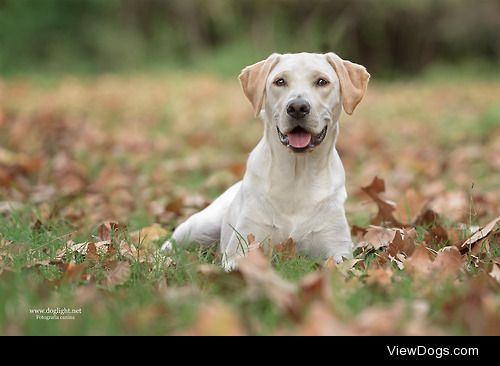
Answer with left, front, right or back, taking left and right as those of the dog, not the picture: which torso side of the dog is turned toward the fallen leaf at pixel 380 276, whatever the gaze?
front

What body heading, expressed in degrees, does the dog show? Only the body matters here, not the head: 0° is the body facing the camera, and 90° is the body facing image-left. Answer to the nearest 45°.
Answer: approximately 0°

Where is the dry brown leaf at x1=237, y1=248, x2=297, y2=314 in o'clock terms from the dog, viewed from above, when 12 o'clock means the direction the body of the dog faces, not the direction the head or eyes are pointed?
The dry brown leaf is roughly at 12 o'clock from the dog.

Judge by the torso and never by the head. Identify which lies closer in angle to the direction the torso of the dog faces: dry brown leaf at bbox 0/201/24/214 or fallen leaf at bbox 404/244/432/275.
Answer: the fallen leaf

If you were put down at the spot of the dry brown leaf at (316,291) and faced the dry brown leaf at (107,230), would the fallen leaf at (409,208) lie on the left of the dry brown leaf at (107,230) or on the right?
right

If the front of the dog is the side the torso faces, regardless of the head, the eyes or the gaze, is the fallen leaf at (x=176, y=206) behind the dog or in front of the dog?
behind

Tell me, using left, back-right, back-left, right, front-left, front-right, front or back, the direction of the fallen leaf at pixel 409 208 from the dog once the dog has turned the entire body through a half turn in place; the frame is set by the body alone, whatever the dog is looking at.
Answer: front-right

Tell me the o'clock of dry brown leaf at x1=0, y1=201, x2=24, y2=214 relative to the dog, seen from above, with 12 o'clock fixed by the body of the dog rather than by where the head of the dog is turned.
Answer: The dry brown leaf is roughly at 4 o'clock from the dog.

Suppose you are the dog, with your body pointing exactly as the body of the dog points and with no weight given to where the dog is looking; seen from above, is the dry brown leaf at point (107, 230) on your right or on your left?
on your right

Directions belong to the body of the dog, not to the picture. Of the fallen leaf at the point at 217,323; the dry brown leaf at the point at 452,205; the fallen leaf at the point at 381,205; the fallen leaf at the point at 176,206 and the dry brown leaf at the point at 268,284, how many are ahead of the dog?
2

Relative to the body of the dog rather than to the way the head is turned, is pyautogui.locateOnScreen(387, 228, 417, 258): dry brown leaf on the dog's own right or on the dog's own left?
on the dog's own left

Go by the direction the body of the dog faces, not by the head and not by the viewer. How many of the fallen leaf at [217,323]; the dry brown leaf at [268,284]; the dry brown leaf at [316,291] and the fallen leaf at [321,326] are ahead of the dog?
4

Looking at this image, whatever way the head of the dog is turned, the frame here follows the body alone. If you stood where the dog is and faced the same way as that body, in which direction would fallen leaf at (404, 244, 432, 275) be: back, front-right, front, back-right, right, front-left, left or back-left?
front-left

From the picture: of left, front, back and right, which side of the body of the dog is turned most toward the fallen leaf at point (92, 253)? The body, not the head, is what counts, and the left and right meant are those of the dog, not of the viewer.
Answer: right

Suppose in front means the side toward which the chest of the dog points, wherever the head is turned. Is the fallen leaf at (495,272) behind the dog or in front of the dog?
in front

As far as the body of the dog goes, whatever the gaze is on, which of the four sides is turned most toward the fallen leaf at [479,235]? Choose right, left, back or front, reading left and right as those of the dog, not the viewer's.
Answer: left
